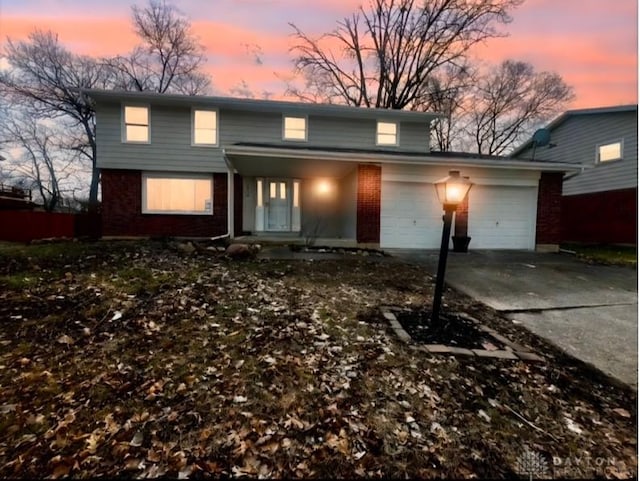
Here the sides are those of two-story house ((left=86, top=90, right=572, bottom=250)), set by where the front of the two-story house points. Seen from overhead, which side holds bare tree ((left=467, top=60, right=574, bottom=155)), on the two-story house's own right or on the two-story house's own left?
on the two-story house's own left

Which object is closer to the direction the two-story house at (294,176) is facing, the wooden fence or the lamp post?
the lamp post

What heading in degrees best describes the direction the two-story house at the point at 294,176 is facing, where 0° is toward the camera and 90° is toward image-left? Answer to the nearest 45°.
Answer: approximately 0°

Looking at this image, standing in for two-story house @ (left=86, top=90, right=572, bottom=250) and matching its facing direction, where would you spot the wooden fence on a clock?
The wooden fence is roughly at 3 o'clock from the two-story house.

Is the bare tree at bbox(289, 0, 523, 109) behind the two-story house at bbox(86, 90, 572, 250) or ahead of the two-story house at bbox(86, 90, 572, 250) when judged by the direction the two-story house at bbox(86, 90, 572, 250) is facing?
behind

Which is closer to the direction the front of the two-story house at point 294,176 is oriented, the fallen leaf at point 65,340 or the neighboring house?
the fallen leaf

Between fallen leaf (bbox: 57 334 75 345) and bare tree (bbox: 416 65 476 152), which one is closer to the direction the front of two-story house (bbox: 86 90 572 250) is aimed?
the fallen leaf

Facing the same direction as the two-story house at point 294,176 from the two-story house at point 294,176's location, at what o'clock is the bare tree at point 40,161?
The bare tree is roughly at 4 o'clock from the two-story house.

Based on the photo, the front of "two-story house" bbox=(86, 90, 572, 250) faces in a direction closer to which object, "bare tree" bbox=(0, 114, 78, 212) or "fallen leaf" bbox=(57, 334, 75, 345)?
the fallen leaf

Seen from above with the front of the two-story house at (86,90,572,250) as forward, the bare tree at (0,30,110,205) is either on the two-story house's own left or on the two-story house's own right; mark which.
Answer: on the two-story house's own right

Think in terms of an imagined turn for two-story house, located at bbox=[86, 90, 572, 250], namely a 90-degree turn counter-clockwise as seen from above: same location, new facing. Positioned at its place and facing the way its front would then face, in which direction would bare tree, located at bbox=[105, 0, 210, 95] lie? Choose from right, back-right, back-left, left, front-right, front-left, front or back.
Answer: back-left

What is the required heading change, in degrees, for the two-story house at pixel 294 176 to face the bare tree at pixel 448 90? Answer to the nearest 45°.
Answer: approximately 135° to its left

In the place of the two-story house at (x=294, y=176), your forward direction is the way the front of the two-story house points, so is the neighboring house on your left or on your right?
on your left
